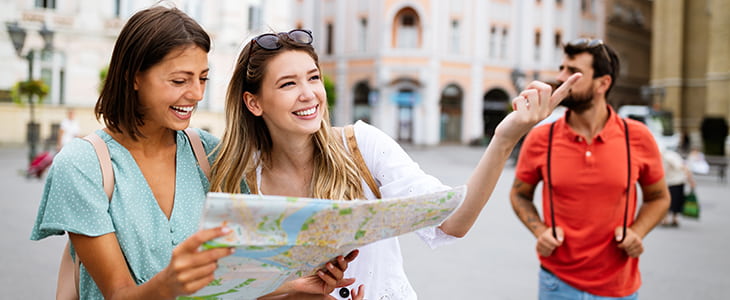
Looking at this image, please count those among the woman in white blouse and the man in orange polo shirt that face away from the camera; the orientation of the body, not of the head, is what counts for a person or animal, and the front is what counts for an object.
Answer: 0

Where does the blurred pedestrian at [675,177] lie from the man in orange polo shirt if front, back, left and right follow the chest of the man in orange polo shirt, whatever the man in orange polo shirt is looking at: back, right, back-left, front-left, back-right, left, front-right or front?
back

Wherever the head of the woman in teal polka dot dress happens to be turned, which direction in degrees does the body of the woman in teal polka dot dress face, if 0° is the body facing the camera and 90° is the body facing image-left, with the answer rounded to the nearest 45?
approximately 315°

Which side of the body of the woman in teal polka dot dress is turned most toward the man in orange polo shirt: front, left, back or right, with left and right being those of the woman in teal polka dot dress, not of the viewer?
left

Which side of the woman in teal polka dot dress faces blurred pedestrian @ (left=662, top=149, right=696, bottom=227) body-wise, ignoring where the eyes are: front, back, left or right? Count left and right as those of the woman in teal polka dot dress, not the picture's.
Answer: left

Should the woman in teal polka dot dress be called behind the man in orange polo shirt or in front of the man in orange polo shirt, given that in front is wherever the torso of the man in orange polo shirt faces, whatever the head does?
in front

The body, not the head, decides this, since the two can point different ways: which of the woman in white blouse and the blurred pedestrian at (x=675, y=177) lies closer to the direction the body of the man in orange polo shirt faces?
the woman in white blouse

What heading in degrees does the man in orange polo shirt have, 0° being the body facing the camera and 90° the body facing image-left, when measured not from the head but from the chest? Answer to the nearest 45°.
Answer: approximately 0°

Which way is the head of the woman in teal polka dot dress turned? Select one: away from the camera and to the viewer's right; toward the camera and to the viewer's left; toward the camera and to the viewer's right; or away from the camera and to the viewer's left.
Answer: toward the camera and to the viewer's right
